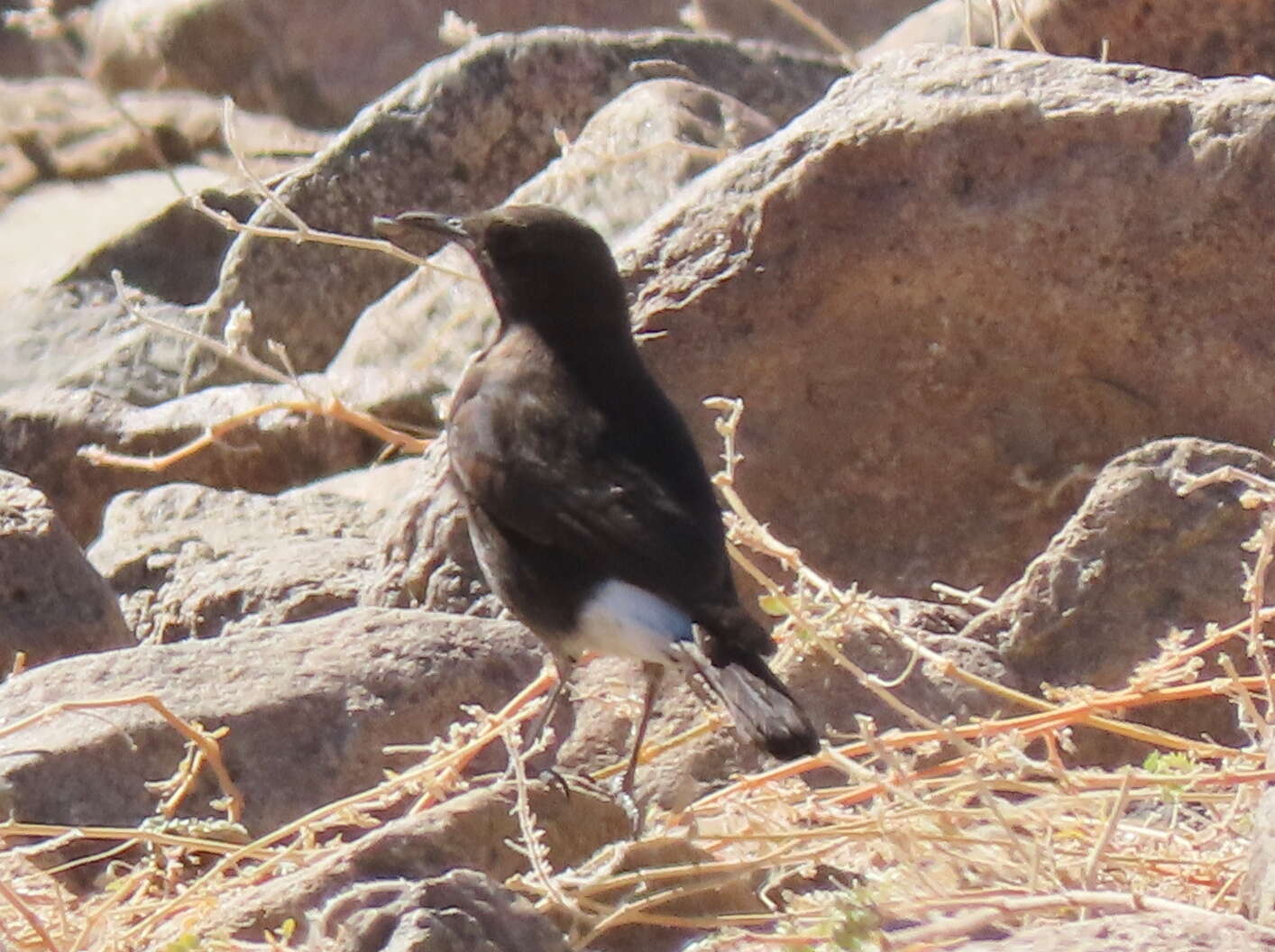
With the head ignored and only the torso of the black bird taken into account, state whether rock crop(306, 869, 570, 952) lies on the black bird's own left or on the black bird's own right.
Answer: on the black bird's own left

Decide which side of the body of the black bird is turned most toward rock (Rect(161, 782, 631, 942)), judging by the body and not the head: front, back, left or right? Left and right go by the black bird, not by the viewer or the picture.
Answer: left

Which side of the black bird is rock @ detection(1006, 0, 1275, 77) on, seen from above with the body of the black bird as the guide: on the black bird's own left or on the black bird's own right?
on the black bird's own right

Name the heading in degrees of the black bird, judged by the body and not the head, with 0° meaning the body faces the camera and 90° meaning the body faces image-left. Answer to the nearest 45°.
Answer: approximately 90°

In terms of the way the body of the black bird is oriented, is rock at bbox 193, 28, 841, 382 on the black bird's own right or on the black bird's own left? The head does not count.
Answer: on the black bird's own right
